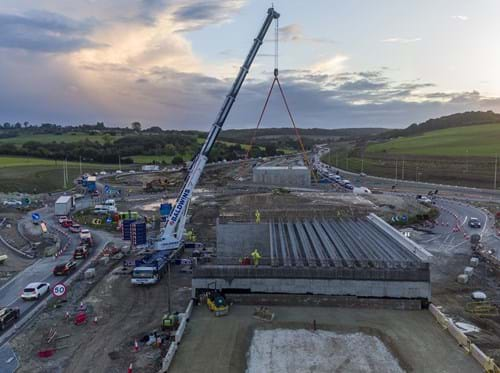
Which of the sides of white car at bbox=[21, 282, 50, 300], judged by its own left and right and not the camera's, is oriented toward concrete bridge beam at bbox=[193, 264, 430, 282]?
right

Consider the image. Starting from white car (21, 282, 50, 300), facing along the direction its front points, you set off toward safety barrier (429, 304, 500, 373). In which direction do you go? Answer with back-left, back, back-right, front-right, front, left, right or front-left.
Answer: right

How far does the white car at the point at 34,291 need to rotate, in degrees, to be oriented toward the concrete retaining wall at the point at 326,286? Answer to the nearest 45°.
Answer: approximately 90° to its right
